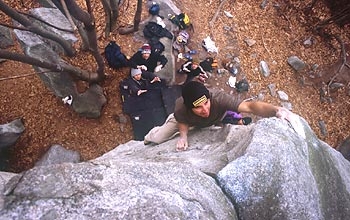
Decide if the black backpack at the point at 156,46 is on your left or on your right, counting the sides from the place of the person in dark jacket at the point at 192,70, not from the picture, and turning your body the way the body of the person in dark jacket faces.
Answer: on your right

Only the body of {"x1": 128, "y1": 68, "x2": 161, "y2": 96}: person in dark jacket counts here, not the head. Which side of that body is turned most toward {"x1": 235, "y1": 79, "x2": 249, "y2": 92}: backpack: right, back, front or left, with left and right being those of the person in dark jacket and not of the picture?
left

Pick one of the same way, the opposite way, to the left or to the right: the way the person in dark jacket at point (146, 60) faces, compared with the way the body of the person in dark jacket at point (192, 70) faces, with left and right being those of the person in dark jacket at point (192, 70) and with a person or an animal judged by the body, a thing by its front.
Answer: the same way

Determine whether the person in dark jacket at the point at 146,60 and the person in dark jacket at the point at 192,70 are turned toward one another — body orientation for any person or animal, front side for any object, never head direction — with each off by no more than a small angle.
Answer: no

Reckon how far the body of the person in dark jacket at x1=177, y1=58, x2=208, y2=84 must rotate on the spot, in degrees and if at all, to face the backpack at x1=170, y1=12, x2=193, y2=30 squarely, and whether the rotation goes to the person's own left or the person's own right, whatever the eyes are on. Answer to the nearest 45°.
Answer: approximately 135° to the person's own right

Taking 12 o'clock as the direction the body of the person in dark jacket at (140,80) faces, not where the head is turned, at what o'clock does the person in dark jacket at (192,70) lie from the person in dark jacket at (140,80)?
the person in dark jacket at (192,70) is roughly at 9 o'clock from the person in dark jacket at (140,80).

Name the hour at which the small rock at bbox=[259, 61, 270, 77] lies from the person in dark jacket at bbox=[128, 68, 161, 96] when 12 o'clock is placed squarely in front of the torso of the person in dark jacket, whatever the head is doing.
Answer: The small rock is roughly at 9 o'clock from the person in dark jacket.

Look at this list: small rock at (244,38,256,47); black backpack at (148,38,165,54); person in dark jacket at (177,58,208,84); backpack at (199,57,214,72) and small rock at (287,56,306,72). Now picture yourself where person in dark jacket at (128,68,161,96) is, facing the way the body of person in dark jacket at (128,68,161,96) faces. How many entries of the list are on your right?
0

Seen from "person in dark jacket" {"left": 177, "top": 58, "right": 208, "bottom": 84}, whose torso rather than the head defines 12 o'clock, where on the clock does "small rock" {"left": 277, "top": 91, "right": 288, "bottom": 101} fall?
The small rock is roughly at 10 o'clock from the person in dark jacket.

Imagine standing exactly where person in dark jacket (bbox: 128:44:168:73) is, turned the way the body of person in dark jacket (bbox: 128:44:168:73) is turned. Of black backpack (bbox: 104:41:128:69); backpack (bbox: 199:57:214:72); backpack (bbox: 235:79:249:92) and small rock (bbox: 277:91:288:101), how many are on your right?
1

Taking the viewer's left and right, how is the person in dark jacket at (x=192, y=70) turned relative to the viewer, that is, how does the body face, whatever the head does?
facing the viewer

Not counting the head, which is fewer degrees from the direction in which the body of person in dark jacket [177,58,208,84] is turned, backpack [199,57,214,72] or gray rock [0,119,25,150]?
the gray rock

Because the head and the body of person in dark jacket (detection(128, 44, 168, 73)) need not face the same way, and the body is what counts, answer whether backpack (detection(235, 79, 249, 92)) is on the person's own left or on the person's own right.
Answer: on the person's own left

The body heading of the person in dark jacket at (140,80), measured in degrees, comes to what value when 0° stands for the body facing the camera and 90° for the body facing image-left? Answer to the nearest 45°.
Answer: approximately 315°

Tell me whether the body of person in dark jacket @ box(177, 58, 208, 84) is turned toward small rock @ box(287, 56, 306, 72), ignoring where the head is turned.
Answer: no

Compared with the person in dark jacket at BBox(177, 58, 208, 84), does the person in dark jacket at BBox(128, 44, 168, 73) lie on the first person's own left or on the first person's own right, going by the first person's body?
on the first person's own right

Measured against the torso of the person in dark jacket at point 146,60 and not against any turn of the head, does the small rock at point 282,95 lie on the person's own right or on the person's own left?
on the person's own left
